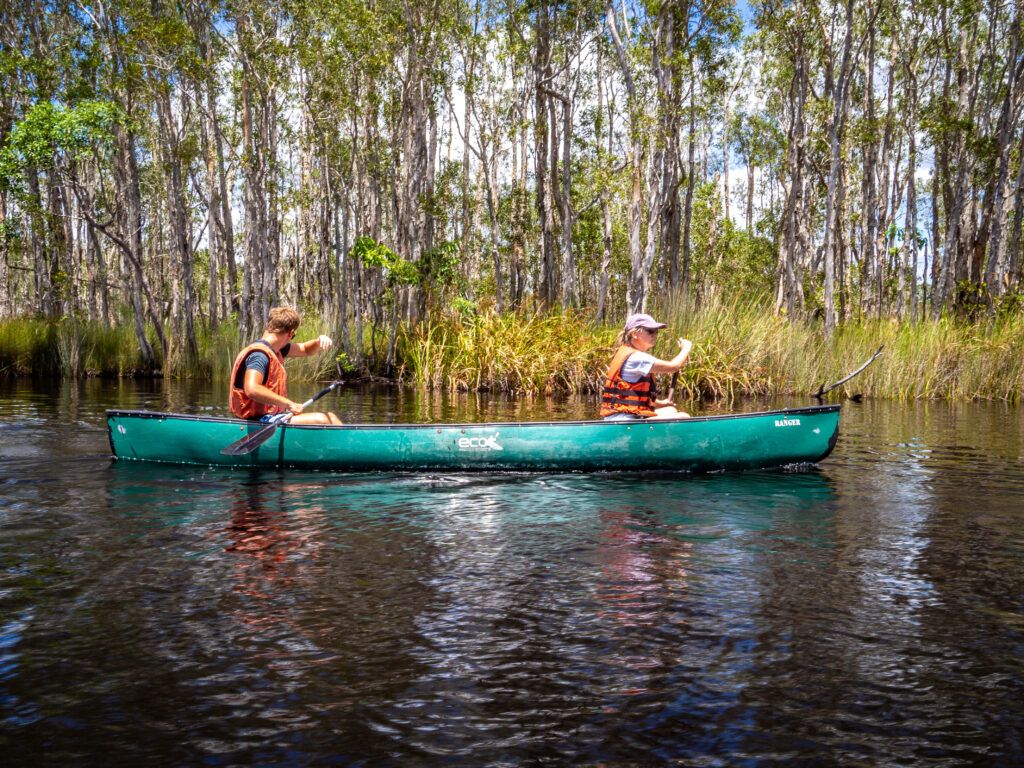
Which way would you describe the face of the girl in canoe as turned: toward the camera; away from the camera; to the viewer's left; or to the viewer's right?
to the viewer's right

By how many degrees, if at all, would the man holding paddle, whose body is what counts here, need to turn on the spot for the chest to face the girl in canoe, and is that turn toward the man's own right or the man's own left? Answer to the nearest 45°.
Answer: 0° — they already face them

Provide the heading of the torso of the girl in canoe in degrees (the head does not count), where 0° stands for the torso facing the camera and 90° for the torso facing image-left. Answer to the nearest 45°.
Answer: approximately 270°

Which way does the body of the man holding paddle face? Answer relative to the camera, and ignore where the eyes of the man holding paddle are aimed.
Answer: to the viewer's right
